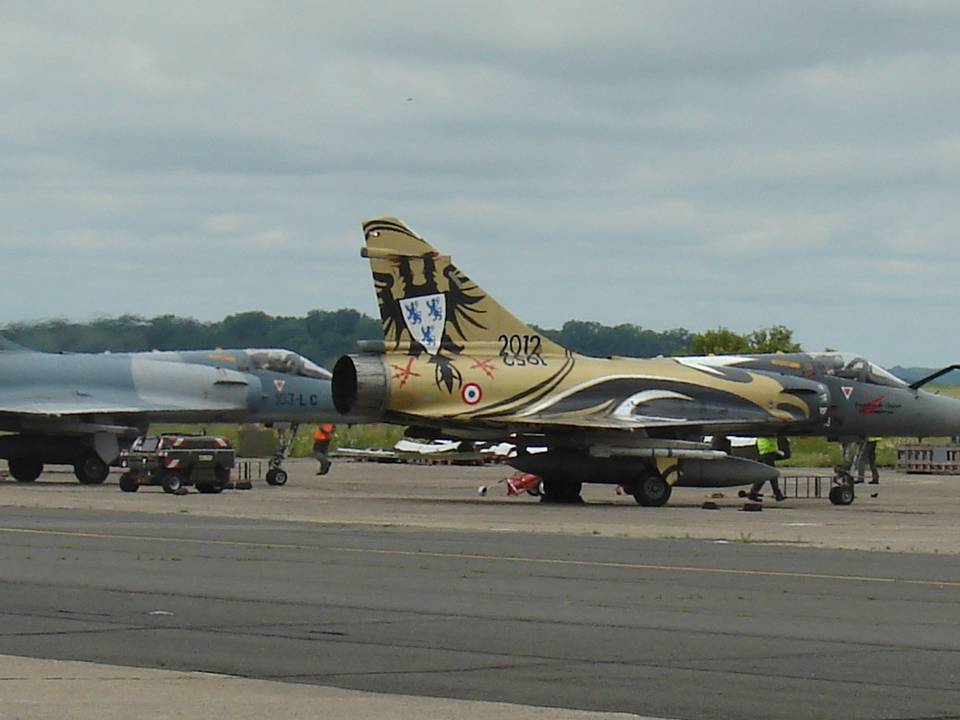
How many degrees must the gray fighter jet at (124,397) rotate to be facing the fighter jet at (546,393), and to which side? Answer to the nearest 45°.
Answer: approximately 45° to its right

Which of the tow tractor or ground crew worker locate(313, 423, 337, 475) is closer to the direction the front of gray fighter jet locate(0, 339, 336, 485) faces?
the ground crew worker

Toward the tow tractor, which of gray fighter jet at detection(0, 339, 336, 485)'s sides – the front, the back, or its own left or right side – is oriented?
right

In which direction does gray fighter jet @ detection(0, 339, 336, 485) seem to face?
to the viewer's right
